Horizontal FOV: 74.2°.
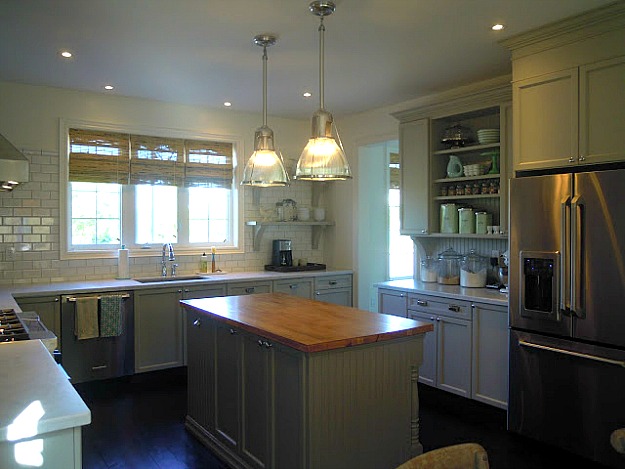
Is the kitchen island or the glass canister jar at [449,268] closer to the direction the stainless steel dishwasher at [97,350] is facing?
the kitchen island

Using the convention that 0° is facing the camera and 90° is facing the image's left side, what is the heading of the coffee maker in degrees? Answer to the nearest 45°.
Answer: approximately 315°

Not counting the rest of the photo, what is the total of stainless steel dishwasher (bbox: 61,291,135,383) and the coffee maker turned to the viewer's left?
0

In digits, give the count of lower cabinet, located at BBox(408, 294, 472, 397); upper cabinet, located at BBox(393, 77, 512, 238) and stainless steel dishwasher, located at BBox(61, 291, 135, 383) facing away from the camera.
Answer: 0

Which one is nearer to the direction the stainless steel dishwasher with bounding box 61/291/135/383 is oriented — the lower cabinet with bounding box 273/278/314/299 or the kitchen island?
the kitchen island

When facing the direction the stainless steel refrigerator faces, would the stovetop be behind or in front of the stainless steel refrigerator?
in front

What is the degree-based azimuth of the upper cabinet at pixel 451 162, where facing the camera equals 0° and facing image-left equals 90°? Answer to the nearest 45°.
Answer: approximately 45°

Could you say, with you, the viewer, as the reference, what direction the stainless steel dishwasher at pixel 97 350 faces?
facing the viewer

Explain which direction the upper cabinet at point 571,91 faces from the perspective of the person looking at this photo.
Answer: facing the viewer and to the left of the viewer

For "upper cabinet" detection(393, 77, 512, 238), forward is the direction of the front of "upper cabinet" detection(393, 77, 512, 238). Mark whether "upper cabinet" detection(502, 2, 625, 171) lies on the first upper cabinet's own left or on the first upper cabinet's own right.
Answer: on the first upper cabinet's own left

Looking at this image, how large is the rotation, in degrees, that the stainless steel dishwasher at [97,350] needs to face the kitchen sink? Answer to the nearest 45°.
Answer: approximately 135° to its left

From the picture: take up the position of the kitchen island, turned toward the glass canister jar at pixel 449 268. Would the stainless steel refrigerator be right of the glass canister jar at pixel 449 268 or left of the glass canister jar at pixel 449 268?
right

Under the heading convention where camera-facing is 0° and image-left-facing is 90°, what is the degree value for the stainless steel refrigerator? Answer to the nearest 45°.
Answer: approximately 45°

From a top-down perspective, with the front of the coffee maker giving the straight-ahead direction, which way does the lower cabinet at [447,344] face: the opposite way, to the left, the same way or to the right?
to the right

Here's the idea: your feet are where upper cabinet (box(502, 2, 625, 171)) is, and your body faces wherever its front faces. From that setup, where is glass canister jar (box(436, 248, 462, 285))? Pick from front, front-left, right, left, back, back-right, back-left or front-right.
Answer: right

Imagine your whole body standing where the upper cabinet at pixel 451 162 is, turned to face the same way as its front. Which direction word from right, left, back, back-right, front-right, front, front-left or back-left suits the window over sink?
front-right

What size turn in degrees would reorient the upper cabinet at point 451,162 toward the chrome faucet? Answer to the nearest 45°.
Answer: approximately 45° to its right

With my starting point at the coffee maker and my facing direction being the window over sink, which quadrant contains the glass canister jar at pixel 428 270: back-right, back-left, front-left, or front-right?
back-left
